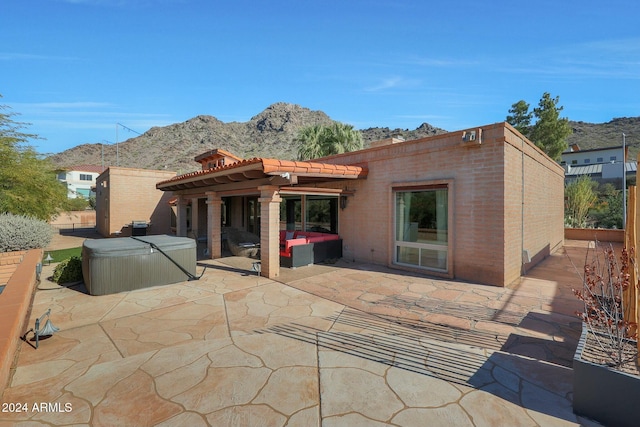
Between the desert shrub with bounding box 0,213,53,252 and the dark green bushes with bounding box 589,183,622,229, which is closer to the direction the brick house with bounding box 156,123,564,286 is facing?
the desert shrub

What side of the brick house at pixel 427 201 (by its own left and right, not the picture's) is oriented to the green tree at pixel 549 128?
back

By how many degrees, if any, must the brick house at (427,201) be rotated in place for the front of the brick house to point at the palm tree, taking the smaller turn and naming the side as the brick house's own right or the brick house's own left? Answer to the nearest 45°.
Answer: approximately 135° to the brick house's own right

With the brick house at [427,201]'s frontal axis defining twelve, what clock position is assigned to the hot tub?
The hot tub is roughly at 1 o'clock from the brick house.

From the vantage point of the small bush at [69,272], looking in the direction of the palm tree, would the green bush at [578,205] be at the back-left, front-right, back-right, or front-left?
front-right

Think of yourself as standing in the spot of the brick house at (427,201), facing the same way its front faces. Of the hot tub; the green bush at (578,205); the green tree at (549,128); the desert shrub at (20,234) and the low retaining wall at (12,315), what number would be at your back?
2

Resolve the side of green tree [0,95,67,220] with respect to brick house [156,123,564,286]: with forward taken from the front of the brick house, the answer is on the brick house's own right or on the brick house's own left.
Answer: on the brick house's own right

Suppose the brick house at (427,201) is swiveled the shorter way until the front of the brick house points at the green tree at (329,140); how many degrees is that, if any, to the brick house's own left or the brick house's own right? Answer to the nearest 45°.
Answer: approximately 135° to the brick house's own right

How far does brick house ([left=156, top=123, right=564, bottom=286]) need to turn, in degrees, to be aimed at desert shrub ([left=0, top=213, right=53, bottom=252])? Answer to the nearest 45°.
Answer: approximately 45° to its right

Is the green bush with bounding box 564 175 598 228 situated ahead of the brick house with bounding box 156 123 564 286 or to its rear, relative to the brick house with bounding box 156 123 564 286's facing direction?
to the rear

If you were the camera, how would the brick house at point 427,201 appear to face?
facing the viewer and to the left of the viewer

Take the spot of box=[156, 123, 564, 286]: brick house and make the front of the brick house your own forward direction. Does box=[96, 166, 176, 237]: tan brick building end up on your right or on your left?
on your right
